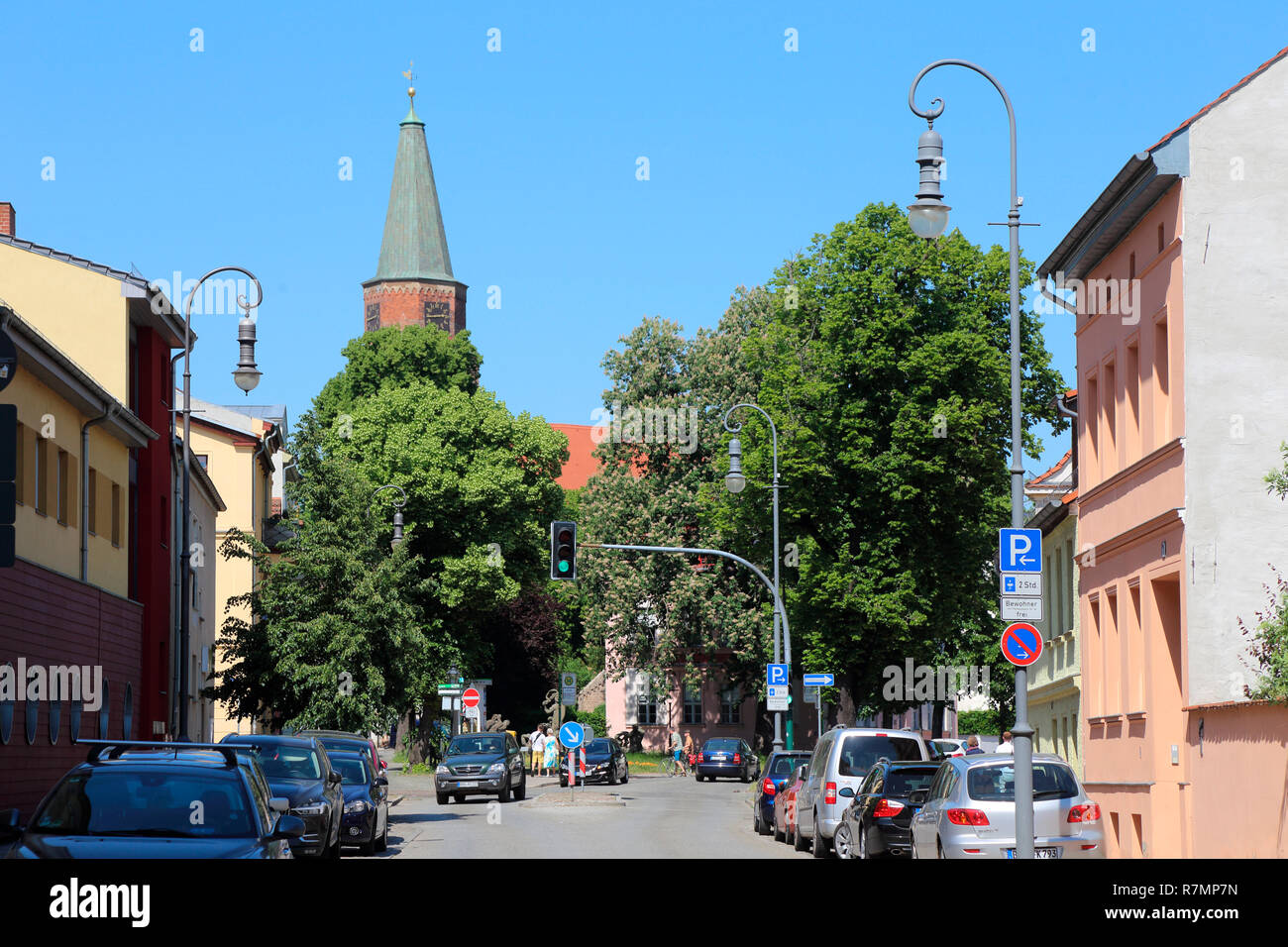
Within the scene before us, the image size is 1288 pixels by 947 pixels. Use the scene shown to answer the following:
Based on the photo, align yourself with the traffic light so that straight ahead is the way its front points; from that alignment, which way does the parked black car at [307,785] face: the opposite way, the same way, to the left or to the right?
the same way

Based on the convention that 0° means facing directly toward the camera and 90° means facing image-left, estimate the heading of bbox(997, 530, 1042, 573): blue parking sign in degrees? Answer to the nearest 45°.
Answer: approximately 0°

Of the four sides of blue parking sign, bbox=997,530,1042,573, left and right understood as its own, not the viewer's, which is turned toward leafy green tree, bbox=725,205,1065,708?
back

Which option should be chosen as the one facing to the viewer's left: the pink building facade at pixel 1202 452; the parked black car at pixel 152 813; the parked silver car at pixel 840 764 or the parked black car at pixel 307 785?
the pink building facade

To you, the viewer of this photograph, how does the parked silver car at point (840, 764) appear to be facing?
facing away from the viewer

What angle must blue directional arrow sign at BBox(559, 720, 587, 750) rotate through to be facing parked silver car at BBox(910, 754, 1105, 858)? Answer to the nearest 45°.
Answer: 0° — it already faces it

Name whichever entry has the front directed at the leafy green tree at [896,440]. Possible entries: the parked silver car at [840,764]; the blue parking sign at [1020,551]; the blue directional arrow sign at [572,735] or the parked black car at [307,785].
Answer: the parked silver car

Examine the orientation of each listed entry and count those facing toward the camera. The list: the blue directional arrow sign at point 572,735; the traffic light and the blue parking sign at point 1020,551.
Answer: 3

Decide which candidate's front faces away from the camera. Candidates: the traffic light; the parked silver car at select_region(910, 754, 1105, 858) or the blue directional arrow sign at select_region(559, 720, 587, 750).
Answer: the parked silver car

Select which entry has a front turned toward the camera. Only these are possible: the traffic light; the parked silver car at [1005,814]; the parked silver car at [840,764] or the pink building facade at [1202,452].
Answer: the traffic light

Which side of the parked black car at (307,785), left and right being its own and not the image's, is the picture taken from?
front

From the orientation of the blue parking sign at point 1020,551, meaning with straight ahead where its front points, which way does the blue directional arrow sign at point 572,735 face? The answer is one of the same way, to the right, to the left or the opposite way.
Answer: the same way

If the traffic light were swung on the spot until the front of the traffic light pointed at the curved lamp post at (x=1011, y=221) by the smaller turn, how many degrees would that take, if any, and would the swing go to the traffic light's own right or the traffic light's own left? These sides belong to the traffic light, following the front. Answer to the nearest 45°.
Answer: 0° — it already faces it

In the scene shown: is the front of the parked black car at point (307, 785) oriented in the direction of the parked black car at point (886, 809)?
no

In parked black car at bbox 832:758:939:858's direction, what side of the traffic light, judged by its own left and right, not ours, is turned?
front

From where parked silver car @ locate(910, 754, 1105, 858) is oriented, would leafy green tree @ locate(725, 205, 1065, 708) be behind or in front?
in front

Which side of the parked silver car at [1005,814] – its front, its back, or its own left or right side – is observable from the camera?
back
